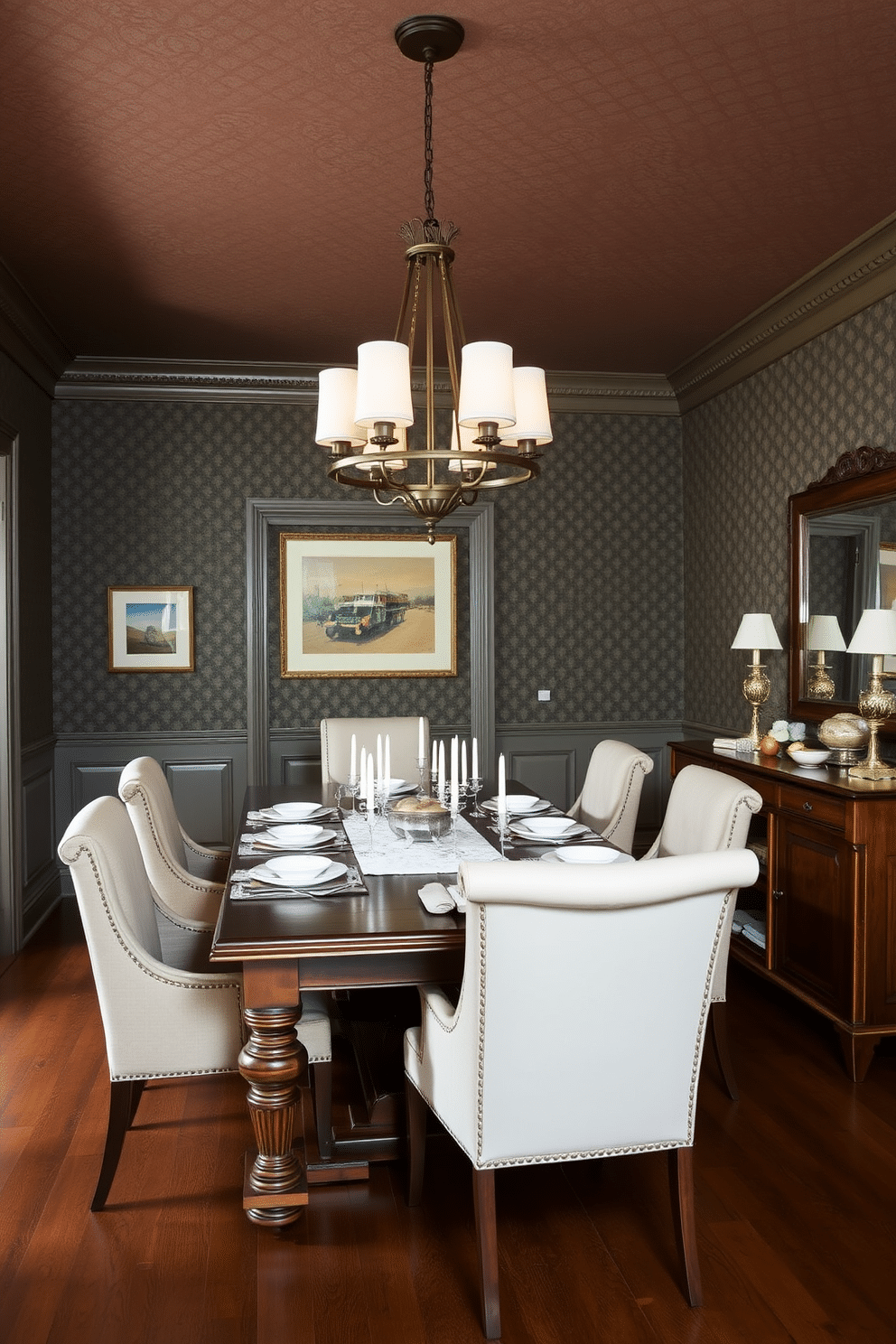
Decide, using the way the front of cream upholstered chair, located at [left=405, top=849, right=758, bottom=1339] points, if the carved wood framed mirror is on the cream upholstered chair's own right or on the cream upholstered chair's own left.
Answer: on the cream upholstered chair's own right

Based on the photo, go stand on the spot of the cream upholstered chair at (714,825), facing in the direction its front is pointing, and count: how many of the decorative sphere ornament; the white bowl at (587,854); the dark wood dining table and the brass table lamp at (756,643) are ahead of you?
2

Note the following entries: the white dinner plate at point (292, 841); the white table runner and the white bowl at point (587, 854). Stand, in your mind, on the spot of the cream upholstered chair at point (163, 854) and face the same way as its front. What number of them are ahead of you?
3

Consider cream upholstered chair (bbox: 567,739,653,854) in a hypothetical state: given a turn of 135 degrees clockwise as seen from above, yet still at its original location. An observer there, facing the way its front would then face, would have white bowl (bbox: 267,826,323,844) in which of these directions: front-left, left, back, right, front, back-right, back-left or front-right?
back-left

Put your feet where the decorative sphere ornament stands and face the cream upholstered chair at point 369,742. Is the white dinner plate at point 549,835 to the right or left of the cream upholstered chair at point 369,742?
left

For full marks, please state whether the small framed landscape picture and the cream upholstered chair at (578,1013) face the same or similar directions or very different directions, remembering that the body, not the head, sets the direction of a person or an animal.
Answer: very different directions

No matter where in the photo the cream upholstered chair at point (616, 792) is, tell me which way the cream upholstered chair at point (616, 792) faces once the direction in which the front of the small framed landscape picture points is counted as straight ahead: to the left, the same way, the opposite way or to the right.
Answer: to the right

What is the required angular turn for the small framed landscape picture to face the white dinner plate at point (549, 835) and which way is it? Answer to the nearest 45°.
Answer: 0° — it already faces it

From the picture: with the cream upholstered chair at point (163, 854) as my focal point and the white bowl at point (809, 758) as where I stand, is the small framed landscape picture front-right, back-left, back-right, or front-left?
front-right

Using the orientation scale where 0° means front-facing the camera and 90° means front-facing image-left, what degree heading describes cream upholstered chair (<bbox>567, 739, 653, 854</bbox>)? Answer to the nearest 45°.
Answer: approximately 45°

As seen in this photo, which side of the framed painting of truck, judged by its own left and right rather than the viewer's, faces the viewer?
front

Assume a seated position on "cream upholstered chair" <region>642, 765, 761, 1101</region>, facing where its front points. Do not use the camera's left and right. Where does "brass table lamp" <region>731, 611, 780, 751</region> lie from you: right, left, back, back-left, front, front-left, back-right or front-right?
back-right

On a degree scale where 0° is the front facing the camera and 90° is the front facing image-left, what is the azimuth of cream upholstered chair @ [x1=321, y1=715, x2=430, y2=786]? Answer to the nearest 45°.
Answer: approximately 0°

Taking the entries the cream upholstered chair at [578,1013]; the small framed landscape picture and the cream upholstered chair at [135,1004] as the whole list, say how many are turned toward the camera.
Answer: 1

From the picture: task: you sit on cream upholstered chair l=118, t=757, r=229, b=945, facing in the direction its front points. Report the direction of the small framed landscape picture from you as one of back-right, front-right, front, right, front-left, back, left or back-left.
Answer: back-left

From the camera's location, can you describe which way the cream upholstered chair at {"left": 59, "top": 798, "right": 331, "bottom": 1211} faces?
facing to the right of the viewer

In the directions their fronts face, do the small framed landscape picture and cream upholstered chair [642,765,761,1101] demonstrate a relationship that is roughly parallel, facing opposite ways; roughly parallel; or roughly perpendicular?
roughly perpendicular

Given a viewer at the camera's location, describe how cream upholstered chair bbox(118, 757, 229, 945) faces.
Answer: facing the viewer and to the right of the viewer

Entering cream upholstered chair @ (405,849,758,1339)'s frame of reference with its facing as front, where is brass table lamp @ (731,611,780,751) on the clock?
The brass table lamp is roughly at 2 o'clock from the cream upholstered chair.

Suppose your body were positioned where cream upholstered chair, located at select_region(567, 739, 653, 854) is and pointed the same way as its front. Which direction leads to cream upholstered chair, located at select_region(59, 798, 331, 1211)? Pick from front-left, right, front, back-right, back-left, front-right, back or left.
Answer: front
